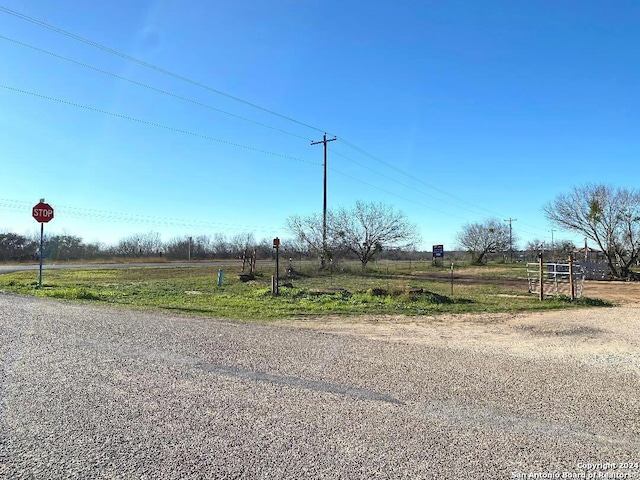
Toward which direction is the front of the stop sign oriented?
toward the camera
